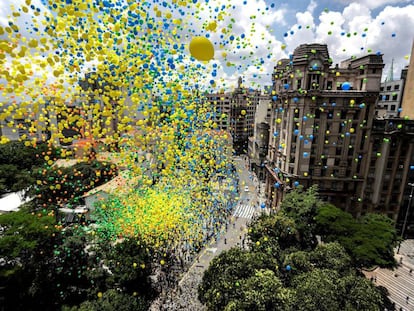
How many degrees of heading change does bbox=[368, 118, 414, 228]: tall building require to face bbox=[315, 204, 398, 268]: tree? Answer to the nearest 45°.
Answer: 0° — it already faces it

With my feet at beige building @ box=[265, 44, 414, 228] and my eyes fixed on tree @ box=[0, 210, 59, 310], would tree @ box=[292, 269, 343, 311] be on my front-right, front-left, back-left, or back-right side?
front-left

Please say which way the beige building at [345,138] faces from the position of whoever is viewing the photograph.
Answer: facing the viewer and to the left of the viewer

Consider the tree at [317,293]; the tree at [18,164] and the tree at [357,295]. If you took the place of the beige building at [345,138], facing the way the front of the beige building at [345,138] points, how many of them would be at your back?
0

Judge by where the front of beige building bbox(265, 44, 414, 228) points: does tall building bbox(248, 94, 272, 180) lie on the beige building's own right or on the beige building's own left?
on the beige building's own right

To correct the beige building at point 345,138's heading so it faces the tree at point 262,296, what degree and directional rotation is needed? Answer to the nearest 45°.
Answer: approximately 45° to its left

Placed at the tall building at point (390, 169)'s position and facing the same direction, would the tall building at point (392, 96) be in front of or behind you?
behind

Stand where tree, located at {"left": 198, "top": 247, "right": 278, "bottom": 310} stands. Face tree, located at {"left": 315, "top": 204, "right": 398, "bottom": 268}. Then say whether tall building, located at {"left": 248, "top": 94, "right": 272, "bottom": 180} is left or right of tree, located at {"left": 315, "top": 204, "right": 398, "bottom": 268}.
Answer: left

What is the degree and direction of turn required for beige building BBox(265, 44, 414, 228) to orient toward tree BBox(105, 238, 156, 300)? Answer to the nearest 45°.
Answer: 0° — it already faces it

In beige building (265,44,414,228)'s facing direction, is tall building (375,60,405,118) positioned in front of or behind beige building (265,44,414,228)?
behind

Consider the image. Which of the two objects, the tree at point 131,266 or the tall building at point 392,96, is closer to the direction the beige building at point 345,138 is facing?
the tree

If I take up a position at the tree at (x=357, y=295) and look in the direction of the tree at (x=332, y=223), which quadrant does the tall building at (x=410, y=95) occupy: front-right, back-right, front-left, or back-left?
front-right

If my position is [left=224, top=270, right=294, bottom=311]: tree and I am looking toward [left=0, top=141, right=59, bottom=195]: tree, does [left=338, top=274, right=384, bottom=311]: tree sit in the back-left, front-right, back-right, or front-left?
back-right

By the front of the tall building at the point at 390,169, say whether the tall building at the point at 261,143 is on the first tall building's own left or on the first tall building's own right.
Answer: on the first tall building's own right

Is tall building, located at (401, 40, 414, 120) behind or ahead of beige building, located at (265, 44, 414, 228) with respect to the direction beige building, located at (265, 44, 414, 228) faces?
behind

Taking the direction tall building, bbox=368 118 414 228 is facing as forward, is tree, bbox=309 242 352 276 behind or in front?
in front
